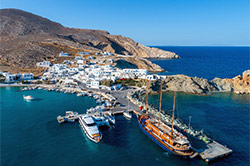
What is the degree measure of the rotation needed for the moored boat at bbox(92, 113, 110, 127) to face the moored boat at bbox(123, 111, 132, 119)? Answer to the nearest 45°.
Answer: approximately 90° to its left

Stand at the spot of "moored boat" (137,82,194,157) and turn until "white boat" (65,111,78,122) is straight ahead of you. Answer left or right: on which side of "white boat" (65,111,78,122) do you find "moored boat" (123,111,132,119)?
right

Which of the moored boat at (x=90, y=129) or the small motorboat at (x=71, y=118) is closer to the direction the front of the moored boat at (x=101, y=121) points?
the moored boat

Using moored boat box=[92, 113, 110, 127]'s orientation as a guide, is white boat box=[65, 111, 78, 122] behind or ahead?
behind

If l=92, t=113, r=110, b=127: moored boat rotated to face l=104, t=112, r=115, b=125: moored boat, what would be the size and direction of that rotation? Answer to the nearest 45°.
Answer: approximately 90° to its left
